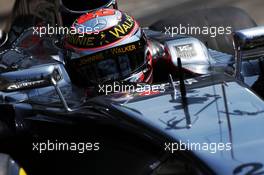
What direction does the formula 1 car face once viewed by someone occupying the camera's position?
facing the viewer and to the right of the viewer

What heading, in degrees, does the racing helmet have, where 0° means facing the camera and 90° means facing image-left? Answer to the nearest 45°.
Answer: approximately 0°
